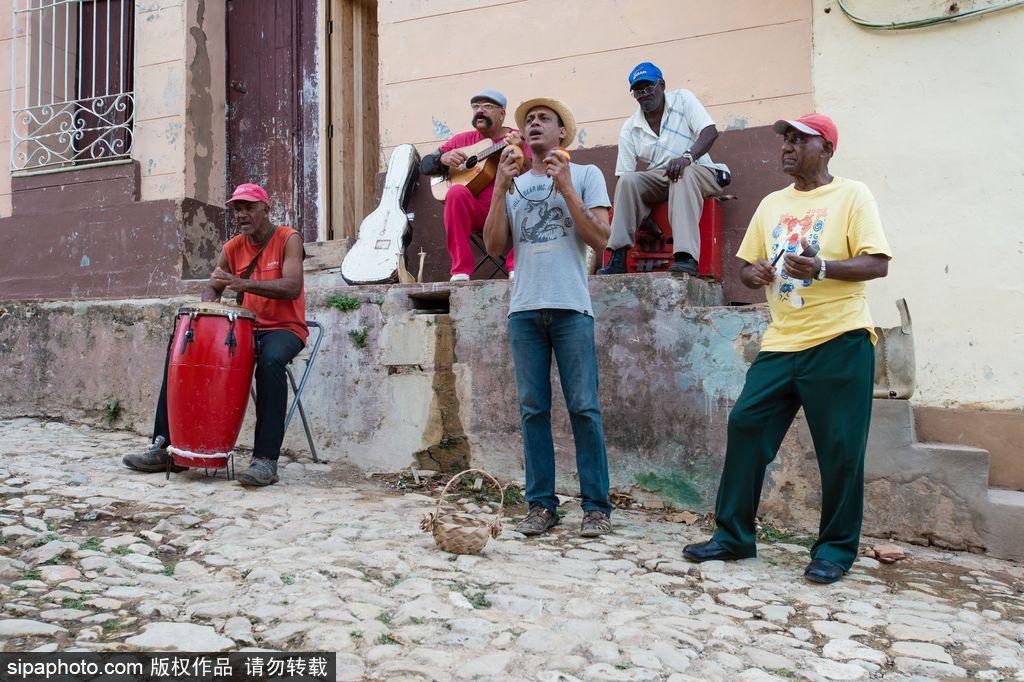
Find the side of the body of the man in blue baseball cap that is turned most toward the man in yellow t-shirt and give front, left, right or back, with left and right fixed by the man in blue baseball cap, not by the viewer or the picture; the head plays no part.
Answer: left

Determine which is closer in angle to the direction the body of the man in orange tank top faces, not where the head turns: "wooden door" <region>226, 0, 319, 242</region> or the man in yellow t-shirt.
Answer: the man in yellow t-shirt

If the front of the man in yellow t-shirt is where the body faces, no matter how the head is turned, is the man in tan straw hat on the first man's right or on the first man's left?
on the first man's right

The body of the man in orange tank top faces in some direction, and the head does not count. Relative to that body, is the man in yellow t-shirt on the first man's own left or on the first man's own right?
on the first man's own left

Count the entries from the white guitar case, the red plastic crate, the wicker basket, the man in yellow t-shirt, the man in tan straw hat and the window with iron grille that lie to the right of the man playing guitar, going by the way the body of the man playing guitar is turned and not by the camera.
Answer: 2

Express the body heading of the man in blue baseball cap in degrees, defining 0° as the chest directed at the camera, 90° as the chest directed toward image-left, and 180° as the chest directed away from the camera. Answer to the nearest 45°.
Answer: approximately 45°

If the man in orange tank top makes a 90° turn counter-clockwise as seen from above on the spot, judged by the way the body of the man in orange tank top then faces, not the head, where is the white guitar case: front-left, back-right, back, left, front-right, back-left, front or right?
left

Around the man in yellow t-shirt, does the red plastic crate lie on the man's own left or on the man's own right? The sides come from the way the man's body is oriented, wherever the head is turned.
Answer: on the man's own right

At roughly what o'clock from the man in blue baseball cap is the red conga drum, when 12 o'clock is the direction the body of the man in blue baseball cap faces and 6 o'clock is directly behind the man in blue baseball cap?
The red conga drum is roughly at 1 o'clock from the man in blue baseball cap.

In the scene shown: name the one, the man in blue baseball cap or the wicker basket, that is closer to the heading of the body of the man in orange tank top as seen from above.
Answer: the wicker basket

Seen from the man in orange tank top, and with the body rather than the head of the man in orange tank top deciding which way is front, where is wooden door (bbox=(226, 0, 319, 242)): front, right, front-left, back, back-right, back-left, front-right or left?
back-right

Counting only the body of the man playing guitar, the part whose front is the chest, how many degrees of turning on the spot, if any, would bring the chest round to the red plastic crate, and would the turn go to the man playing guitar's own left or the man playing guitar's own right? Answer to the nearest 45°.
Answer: approximately 90° to the man playing guitar's own left
